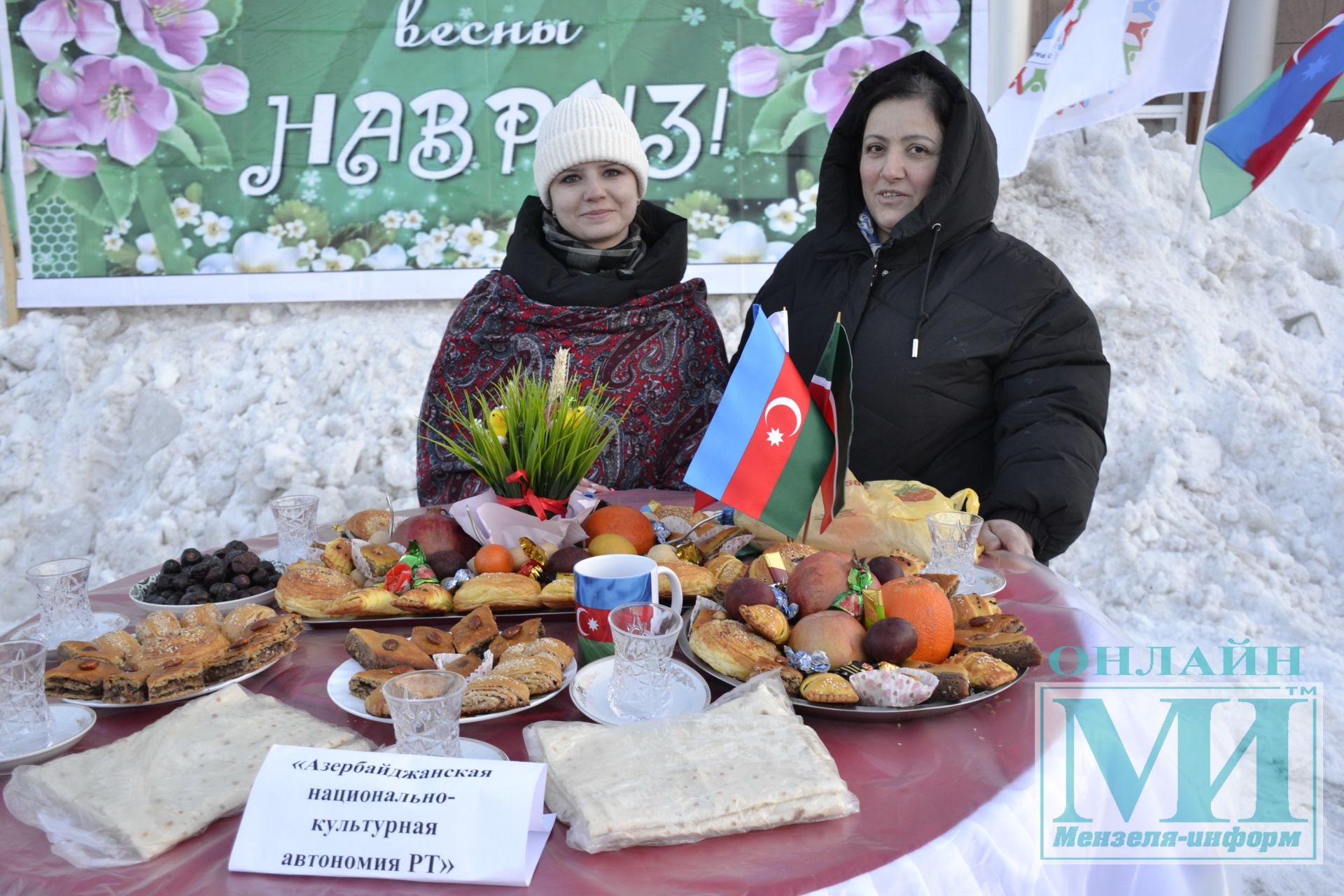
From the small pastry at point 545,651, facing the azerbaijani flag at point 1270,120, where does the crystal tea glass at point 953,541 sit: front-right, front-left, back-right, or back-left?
front-right

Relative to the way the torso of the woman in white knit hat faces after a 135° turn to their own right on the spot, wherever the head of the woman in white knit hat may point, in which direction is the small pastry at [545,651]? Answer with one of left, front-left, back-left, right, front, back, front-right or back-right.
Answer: back-left

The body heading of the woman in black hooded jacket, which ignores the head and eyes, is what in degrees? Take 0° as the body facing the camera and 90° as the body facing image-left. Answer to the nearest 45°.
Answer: approximately 45°

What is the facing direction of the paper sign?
toward the camera

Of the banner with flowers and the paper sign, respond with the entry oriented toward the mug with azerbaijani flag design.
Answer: the banner with flowers

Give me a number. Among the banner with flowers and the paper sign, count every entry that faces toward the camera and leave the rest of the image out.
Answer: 2

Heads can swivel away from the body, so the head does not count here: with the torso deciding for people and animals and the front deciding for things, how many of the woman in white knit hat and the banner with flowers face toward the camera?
2

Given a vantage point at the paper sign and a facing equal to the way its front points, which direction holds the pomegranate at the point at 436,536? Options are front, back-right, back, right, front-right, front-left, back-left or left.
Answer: back

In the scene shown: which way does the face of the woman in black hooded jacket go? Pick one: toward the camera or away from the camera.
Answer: toward the camera

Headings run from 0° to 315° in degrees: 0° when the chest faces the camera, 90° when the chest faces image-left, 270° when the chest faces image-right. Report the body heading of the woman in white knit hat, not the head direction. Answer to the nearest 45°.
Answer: approximately 0°

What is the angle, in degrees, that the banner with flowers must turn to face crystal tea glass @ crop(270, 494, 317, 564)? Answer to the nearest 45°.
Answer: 0° — it already faces it

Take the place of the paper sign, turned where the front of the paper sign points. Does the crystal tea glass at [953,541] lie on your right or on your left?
on your left

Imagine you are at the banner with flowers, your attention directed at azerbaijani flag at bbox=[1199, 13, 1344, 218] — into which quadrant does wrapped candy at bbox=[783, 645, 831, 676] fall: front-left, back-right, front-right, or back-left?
front-right

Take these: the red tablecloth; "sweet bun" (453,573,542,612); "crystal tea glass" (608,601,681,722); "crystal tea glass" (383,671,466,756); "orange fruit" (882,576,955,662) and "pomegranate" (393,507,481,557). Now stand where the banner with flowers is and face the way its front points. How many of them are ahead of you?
6

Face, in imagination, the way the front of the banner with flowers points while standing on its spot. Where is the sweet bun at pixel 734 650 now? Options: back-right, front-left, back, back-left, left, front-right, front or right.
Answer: front
